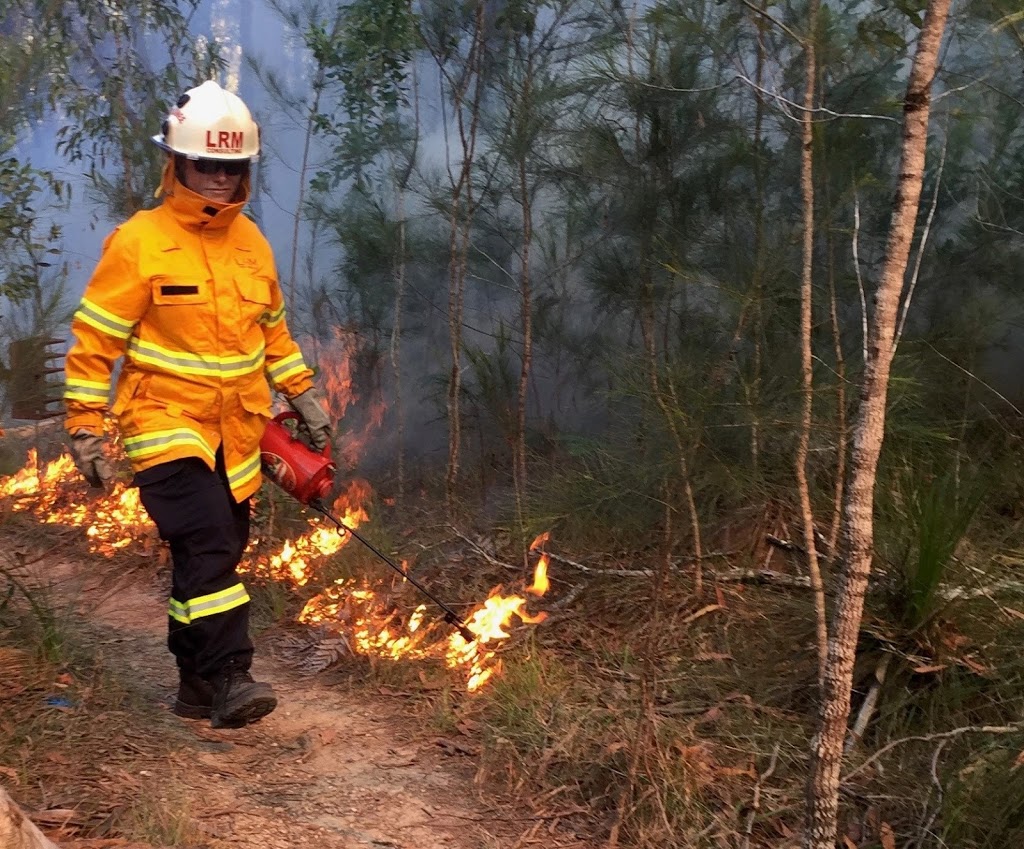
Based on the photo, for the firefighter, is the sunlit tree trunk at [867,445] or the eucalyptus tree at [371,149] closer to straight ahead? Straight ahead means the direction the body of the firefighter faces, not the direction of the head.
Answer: the sunlit tree trunk

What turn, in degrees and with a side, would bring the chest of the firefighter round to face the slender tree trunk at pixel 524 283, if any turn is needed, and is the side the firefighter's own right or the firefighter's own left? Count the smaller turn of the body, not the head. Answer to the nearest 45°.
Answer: approximately 90° to the firefighter's own left

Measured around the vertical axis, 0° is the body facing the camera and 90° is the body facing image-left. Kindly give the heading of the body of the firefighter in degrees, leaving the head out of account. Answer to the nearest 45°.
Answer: approximately 315°

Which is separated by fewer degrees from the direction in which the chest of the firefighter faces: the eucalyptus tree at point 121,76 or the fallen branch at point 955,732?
the fallen branch

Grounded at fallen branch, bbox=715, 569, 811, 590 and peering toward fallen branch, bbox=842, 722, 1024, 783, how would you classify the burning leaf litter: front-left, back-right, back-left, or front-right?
back-right

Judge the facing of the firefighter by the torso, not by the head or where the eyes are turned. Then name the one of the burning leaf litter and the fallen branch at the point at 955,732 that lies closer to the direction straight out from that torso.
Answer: the fallen branch

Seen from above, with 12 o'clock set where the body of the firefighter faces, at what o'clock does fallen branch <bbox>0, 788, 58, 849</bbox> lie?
The fallen branch is roughly at 2 o'clock from the firefighter.

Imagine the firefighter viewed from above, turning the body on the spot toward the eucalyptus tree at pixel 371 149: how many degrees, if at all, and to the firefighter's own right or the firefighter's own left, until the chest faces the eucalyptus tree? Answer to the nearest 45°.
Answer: approximately 135° to the firefighter's own left

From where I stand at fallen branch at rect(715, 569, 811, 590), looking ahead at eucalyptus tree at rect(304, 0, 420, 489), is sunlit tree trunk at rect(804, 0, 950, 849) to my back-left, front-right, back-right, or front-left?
back-left

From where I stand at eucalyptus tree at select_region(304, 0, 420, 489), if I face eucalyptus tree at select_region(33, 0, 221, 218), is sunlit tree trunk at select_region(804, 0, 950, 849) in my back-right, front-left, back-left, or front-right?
back-left
